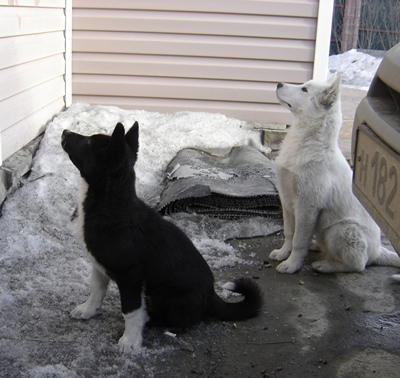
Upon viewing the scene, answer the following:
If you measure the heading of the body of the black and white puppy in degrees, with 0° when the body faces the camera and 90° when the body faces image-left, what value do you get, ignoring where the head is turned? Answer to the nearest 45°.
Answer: approximately 90°

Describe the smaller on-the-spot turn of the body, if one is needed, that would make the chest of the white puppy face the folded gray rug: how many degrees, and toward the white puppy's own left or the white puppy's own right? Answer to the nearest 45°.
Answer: approximately 45° to the white puppy's own right

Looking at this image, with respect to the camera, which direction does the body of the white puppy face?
to the viewer's left

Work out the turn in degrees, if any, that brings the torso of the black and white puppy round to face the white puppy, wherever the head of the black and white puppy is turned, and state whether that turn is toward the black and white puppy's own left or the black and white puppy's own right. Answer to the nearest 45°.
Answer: approximately 135° to the black and white puppy's own right

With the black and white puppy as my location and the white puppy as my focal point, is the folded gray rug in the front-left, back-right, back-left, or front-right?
front-left

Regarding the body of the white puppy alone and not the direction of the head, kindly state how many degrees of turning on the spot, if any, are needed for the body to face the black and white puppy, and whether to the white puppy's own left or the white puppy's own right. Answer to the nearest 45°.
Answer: approximately 45° to the white puppy's own left

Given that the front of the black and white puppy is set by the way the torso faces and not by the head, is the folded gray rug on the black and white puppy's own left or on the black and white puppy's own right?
on the black and white puppy's own right
